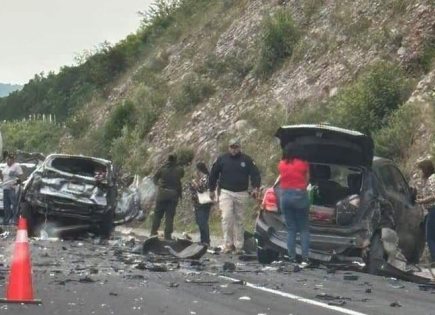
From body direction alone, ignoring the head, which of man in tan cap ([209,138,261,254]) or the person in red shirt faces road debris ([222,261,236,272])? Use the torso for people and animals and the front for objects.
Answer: the man in tan cap

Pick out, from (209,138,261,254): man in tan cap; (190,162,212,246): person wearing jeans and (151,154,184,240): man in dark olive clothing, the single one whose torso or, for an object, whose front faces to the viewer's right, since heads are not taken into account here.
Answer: the person wearing jeans

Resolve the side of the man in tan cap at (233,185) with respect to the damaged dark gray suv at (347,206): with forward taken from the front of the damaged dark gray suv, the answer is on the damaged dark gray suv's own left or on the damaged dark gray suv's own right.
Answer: on the damaged dark gray suv's own left

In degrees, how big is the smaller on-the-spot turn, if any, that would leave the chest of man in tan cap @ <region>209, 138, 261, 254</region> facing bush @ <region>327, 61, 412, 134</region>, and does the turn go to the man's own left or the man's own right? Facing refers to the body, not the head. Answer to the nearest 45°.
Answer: approximately 135° to the man's own left

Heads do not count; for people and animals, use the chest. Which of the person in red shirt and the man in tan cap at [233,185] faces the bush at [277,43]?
the person in red shirt

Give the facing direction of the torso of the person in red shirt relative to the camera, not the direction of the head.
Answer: away from the camera

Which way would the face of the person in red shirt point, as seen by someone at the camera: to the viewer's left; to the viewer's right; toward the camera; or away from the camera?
away from the camera

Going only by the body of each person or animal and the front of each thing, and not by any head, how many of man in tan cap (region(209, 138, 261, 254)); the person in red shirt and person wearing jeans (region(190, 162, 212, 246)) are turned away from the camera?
1

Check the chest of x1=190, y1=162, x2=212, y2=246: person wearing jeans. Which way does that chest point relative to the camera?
to the viewer's right
